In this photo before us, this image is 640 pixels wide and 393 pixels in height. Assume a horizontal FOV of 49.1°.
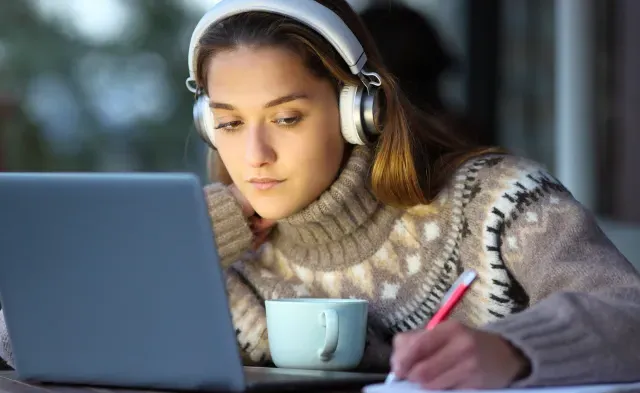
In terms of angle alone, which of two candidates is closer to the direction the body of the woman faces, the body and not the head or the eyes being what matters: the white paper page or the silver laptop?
the silver laptop

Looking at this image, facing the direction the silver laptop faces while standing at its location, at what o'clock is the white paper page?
The white paper page is roughly at 2 o'clock from the silver laptop.

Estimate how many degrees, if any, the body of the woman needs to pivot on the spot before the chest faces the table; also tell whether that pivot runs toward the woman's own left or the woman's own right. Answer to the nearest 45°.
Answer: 0° — they already face it

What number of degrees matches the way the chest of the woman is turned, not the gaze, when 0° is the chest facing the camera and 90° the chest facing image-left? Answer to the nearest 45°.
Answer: approximately 45°

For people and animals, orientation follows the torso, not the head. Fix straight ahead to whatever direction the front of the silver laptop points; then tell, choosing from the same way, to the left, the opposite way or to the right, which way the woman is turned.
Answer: the opposite way

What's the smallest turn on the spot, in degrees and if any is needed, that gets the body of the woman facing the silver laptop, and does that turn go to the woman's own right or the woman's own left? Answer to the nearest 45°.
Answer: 0° — they already face it

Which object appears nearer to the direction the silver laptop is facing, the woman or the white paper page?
the woman

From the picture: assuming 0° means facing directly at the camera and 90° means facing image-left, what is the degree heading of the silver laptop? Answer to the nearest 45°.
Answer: approximately 225°
